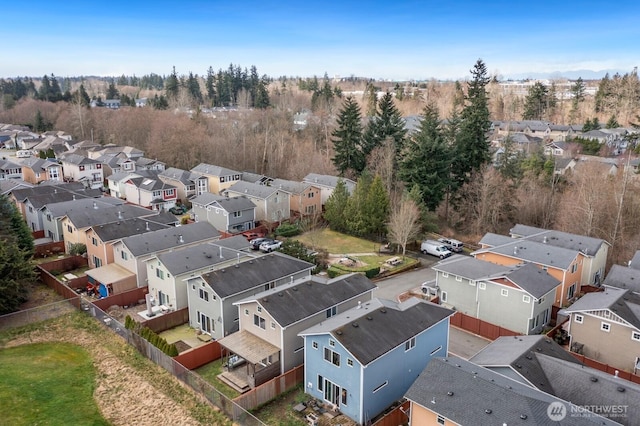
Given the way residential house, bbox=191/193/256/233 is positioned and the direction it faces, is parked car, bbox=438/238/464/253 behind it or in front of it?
in front

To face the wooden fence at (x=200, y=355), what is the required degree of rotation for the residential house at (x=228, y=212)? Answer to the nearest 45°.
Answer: approximately 45° to its right

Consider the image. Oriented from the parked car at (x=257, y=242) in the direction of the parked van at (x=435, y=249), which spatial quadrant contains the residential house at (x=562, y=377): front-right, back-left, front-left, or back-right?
front-right

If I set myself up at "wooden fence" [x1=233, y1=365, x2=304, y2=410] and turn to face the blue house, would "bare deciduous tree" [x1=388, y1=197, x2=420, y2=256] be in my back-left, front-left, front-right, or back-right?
front-left

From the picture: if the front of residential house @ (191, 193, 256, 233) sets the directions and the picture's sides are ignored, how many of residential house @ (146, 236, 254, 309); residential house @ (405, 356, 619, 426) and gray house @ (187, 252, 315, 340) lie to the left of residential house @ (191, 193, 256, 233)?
0

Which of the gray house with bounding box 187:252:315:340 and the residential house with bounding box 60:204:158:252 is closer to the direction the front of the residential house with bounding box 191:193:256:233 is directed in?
the gray house

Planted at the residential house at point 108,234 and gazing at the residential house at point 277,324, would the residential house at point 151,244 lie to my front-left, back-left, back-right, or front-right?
front-left

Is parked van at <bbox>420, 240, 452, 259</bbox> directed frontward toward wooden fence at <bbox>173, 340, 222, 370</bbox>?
no

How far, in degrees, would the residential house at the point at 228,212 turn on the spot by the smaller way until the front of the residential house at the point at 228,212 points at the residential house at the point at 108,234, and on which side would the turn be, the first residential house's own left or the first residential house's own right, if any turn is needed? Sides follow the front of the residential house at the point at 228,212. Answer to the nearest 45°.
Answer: approximately 90° to the first residential house's own right

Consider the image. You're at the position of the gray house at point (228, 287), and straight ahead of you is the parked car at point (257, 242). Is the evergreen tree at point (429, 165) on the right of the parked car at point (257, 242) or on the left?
right

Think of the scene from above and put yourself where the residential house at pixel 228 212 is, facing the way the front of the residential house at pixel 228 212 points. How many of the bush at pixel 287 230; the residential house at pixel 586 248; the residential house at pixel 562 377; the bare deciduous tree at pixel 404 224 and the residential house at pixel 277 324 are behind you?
0

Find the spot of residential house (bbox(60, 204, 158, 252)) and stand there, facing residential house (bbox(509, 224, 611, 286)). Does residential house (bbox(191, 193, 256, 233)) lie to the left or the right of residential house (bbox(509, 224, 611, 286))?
left

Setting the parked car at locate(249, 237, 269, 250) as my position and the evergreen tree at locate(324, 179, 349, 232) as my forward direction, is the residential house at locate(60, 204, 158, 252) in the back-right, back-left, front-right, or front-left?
back-left
